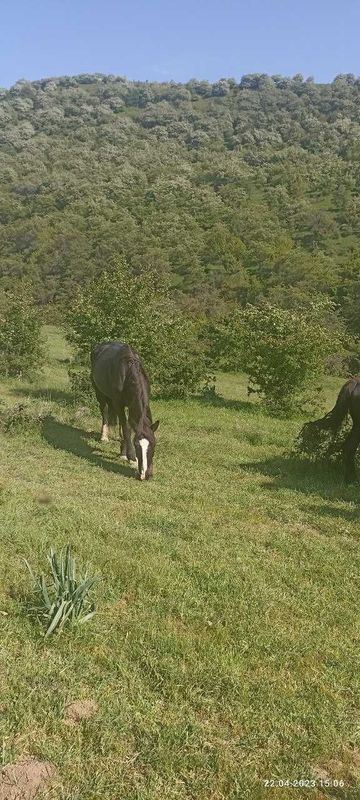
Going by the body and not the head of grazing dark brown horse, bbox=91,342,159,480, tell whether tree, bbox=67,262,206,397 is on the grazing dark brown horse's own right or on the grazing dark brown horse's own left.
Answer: on the grazing dark brown horse's own left

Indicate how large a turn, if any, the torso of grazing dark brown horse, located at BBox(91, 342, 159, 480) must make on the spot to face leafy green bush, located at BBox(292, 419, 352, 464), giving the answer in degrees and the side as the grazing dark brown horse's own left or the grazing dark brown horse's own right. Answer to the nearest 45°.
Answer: approximately 45° to the grazing dark brown horse's own left

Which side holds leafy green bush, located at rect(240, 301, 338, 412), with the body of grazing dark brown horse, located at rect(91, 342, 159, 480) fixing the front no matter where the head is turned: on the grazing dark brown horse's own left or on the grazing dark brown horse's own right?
on the grazing dark brown horse's own left

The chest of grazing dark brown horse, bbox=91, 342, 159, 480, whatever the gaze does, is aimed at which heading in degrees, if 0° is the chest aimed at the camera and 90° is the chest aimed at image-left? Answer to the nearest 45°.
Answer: approximately 315°

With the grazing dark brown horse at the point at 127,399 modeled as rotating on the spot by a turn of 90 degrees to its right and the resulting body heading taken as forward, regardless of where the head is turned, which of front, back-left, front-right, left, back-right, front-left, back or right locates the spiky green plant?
front-left

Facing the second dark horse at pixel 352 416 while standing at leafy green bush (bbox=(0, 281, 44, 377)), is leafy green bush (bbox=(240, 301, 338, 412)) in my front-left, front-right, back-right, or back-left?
front-left

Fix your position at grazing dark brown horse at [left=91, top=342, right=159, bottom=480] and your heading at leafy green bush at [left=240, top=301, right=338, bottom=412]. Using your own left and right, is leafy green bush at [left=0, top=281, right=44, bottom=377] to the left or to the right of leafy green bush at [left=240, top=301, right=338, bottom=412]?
left

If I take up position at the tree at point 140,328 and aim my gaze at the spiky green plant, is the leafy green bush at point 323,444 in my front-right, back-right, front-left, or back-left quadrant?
front-left

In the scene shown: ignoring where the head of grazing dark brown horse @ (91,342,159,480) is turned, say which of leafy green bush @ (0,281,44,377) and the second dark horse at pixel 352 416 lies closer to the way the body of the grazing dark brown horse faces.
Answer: the second dark horse

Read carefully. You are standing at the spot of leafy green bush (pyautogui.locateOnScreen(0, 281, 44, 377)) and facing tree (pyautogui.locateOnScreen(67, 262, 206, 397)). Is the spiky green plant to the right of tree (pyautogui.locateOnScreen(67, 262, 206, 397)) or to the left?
right

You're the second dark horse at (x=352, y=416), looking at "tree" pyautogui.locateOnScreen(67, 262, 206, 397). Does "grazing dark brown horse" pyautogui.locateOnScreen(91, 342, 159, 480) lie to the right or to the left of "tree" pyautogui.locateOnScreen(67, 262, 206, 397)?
left
